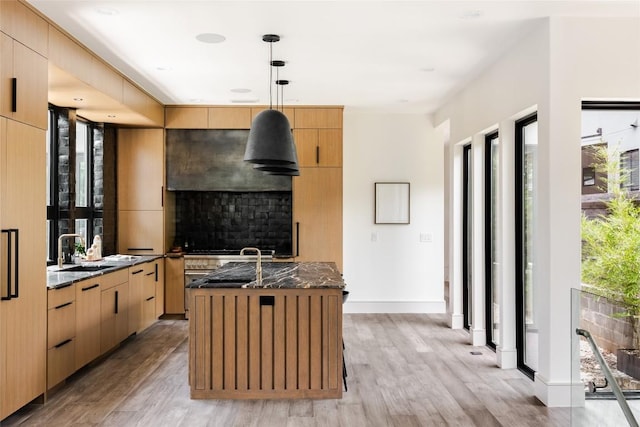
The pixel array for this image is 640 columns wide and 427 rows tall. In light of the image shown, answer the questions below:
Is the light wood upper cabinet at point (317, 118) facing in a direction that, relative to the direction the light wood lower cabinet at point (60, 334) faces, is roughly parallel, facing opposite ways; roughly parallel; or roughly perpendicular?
roughly perpendicular

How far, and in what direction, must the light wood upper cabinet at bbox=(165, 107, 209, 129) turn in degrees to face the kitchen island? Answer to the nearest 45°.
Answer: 0° — it already faces it

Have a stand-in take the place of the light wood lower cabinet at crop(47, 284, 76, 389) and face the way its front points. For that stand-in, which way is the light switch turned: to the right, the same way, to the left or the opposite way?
to the right

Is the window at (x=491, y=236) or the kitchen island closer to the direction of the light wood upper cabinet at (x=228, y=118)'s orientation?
the kitchen island

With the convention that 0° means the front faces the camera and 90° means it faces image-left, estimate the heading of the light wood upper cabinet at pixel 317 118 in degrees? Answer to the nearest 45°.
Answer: approximately 0°

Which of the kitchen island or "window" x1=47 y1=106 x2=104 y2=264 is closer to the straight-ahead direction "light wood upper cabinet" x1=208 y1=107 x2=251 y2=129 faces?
the kitchen island

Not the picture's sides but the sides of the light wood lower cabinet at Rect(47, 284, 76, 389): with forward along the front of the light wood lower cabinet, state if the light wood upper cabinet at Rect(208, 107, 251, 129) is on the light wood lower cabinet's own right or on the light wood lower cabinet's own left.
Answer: on the light wood lower cabinet's own left

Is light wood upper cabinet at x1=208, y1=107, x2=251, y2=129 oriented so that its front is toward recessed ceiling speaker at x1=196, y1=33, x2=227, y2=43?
yes

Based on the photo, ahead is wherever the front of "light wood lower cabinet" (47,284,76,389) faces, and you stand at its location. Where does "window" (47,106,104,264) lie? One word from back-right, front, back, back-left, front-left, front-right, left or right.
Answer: back-left

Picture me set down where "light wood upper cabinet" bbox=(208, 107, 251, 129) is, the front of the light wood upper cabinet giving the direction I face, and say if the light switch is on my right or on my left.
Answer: on my left

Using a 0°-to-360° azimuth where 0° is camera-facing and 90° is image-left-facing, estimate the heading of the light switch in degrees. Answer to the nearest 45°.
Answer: approximately 0°
